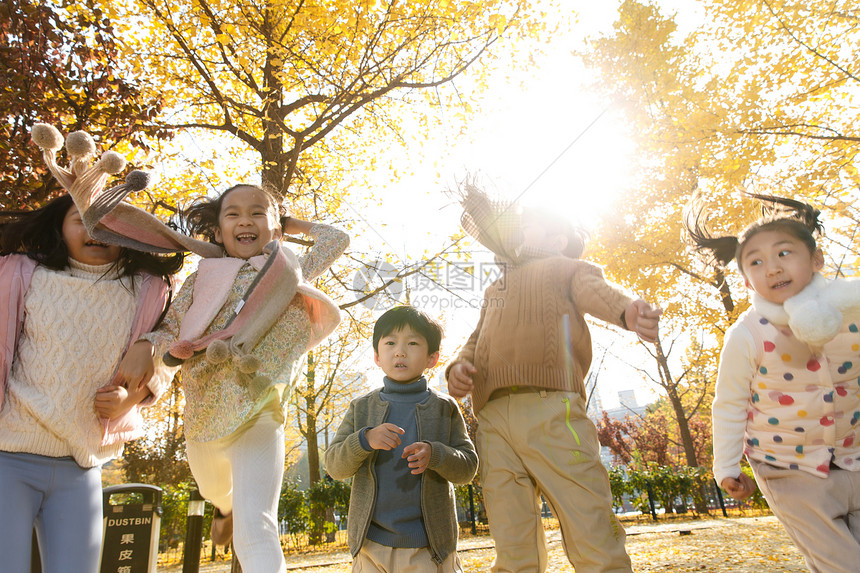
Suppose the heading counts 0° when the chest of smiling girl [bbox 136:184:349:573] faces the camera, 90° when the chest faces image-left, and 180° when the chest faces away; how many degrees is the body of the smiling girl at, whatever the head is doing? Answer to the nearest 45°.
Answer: approximately 0°

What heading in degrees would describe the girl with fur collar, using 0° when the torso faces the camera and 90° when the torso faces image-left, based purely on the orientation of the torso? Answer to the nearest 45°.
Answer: approximately 0°

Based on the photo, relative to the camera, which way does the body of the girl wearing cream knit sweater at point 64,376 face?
toward the camera

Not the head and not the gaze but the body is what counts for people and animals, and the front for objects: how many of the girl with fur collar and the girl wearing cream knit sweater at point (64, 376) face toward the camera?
2

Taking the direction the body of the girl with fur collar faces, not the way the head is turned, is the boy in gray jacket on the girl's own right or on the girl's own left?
on the girl's own right
